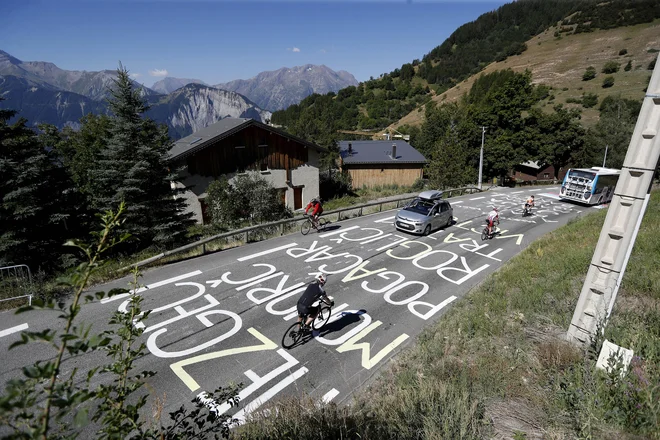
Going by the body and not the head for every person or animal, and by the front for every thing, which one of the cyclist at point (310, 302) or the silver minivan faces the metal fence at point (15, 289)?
the silver minivan

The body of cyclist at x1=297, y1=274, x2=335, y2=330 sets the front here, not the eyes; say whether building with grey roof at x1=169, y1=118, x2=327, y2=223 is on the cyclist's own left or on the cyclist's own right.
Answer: on the cyclist's own left

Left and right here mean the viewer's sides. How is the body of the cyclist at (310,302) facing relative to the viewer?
facing away from the viewer and to the right of the viewer

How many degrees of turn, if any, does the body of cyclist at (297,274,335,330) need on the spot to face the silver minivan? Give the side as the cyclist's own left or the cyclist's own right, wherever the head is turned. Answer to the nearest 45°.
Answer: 0° — they already face it

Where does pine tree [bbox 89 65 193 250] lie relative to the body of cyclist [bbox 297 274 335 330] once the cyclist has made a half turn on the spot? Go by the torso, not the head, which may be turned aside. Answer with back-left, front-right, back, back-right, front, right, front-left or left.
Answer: right

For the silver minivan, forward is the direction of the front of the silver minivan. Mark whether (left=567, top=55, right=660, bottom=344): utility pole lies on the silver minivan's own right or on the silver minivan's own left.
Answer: on the silver minivan's own left

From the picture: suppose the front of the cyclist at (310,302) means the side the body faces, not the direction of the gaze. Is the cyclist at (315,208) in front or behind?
in front

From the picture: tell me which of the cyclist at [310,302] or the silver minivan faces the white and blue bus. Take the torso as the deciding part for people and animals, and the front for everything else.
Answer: the cyclist

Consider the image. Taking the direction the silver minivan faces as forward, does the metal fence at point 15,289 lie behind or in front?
in front
